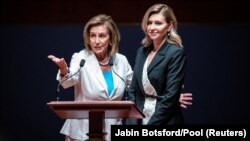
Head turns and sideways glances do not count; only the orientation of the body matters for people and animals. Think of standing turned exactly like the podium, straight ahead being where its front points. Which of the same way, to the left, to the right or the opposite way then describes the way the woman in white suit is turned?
the same way

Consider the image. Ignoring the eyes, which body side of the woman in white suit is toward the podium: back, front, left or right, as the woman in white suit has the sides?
front

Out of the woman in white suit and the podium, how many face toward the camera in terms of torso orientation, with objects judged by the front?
2

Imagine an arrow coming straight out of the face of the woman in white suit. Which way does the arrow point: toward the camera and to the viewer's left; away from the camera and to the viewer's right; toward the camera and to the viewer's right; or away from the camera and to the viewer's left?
toward the camera and to the viewer's left

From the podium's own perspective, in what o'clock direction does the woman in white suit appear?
The woman in white suit is roughly at 6 o'clock from the podium.

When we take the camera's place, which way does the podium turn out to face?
facing the viewer

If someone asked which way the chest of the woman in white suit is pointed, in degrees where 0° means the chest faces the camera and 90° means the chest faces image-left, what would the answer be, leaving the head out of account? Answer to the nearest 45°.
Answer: approximately 0°
